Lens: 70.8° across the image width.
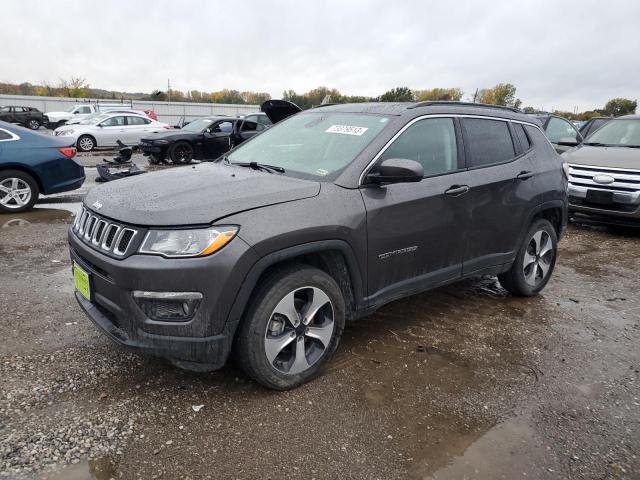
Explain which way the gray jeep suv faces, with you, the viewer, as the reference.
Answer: facing the viewer and to the left of the viewer

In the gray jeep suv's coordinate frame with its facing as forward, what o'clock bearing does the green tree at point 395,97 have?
The green tree is roughly at 5 o'clock from the gray jeep suv.

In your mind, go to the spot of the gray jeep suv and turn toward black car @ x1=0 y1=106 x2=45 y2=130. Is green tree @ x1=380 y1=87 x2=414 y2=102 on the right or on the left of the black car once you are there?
right

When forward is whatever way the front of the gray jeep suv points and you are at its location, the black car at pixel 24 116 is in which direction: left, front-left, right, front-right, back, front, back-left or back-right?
right

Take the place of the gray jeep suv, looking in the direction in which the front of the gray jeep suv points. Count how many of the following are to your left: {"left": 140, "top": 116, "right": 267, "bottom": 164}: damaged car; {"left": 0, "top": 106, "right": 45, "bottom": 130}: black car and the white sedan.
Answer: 0

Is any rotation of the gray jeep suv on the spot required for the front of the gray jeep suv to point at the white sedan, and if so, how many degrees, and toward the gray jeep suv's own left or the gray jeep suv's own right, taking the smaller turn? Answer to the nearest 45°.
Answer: approximately 90° to the gray jeep suv's own right

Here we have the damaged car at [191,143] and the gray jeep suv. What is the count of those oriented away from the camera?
0

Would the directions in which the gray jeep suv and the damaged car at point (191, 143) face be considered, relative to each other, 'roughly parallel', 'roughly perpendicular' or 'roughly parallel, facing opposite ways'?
roughly parallel

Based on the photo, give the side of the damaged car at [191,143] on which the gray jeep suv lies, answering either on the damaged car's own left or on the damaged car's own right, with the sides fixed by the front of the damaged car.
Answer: on the damaged car's own left

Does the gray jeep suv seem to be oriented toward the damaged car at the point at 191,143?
no

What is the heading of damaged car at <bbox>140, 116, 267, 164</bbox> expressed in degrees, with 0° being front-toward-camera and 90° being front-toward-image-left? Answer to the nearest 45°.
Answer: approximately 45°
